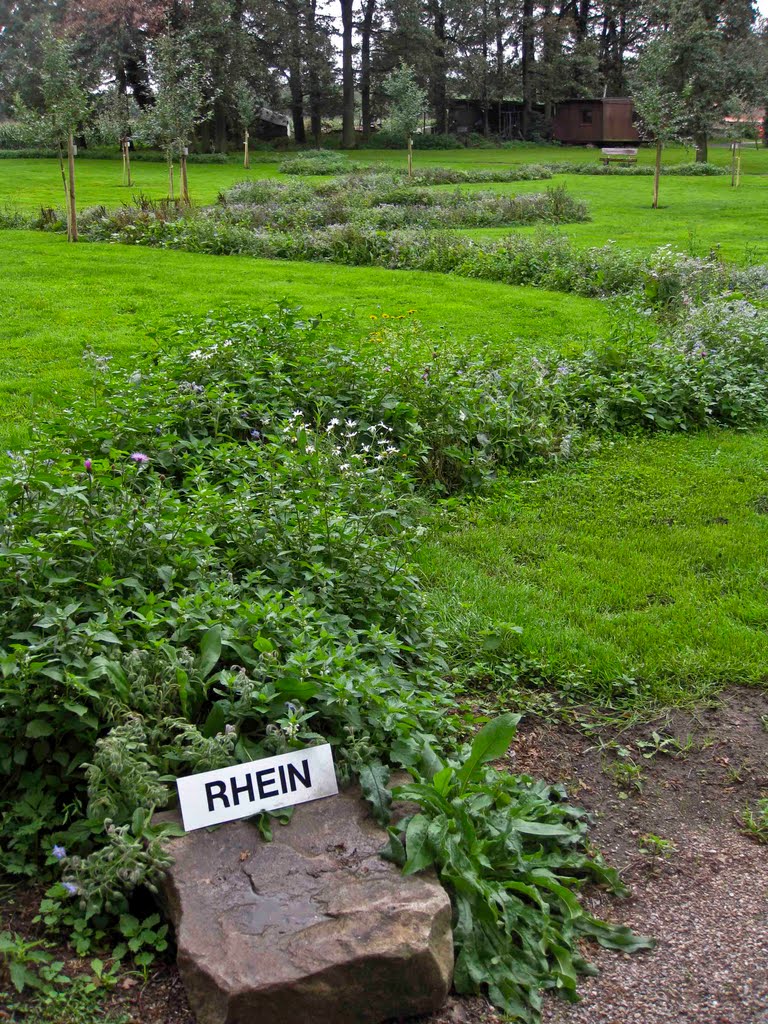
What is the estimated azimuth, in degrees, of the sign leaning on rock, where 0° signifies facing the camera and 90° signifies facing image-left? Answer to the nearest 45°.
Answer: approximately 0°

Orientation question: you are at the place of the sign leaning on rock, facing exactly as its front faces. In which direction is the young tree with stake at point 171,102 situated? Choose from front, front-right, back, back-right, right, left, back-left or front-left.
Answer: back

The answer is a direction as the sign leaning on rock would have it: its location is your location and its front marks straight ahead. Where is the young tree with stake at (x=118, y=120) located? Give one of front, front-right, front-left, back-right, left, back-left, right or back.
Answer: back

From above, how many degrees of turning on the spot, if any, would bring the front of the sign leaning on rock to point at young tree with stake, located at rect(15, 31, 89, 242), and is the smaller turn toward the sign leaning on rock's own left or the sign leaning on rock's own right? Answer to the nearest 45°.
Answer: approximately 180°

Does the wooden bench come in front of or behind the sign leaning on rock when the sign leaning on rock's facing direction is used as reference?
behind

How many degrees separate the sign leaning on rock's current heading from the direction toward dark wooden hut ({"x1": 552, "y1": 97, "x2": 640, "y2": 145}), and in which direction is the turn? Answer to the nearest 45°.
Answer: approximately 180°

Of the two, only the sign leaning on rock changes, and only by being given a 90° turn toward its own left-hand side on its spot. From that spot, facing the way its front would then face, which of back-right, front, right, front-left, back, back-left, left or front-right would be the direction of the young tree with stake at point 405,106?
left

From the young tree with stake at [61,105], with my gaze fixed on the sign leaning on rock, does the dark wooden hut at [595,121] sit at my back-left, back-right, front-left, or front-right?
back-left

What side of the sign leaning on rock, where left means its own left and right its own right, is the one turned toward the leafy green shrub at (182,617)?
back
